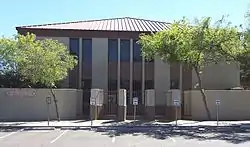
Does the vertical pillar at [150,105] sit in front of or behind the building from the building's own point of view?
in front

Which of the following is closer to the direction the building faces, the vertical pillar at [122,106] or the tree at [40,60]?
the vertical pillar

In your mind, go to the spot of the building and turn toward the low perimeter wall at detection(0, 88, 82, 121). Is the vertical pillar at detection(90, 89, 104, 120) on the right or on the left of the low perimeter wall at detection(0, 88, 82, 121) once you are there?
left

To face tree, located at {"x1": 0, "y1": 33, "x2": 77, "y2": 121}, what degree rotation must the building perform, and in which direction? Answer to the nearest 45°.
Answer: approximately 45° to its right

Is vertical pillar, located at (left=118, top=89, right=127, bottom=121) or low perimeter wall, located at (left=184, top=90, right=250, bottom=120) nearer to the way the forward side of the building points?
the vertical pillar

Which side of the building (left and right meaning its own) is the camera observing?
front

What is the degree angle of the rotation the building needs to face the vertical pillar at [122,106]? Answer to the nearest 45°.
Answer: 0° — it already faces it

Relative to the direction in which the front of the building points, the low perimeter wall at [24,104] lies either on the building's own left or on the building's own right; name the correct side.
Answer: on the building's own right

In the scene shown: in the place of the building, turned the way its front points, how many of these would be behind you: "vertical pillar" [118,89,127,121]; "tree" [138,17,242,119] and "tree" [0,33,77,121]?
0

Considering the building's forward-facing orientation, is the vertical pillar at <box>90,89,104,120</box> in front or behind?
in front
